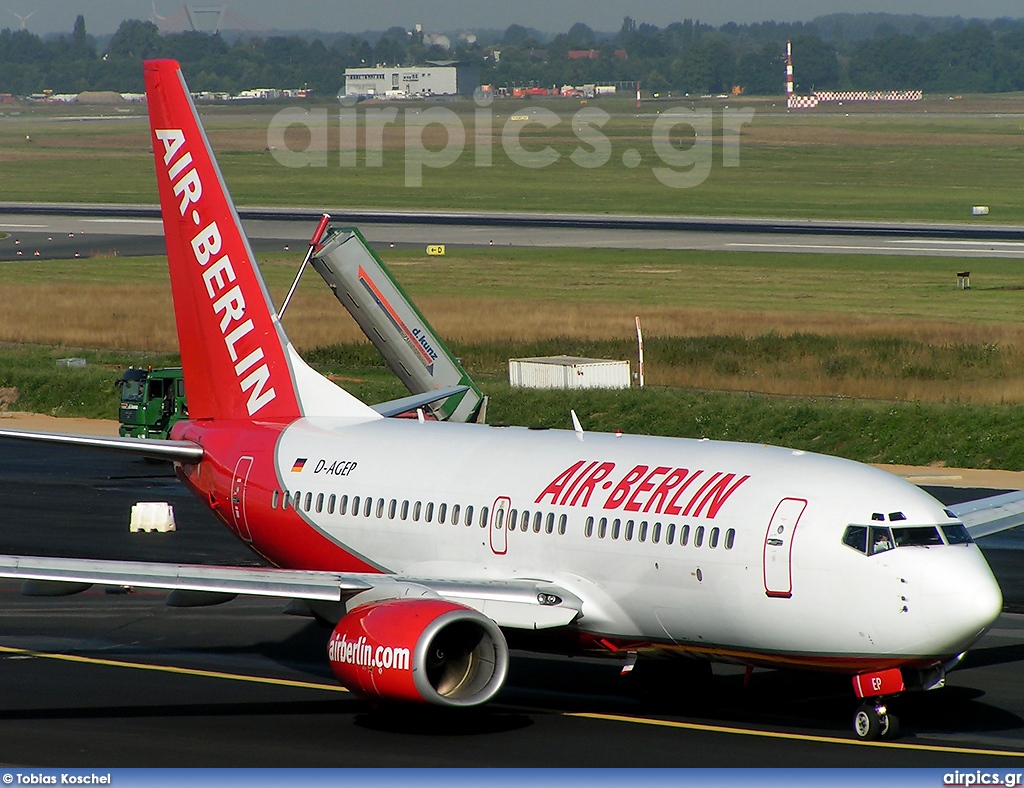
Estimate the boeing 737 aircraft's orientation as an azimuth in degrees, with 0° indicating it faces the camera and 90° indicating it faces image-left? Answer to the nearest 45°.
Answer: approximately 315°
